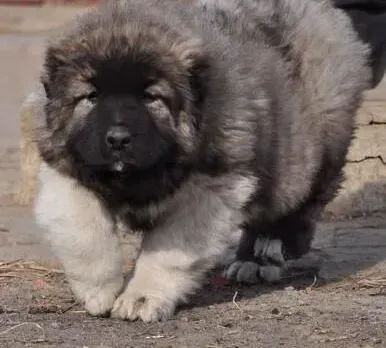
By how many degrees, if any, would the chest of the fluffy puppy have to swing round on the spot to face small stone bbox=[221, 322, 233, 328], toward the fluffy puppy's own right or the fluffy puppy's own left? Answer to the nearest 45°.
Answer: approximately 90° to the fluffy puppy's own left

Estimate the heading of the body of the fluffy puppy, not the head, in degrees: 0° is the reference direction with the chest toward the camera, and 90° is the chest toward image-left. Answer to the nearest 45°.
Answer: approximately 45°
